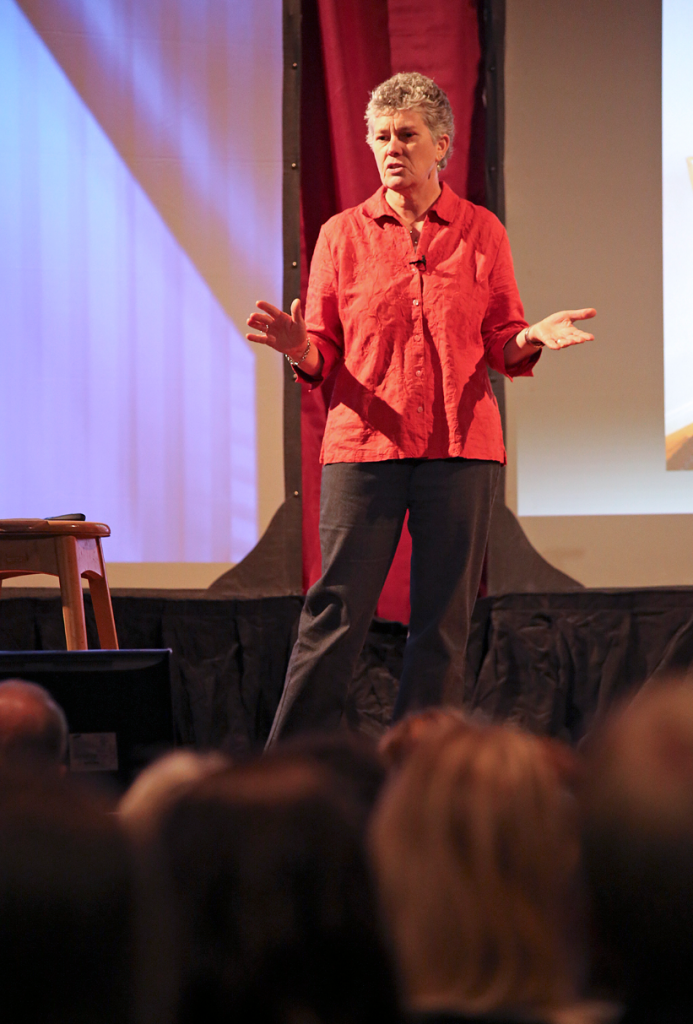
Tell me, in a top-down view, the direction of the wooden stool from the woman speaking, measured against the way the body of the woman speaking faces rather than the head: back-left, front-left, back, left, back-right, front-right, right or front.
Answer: right

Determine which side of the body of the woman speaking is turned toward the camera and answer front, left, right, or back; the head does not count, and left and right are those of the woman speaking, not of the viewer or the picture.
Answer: front
